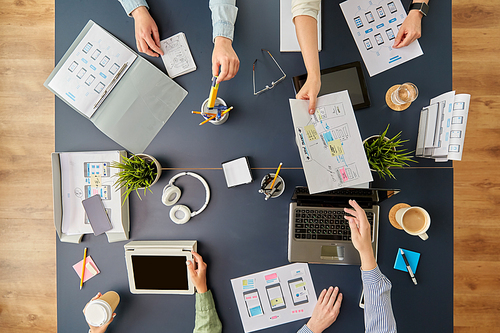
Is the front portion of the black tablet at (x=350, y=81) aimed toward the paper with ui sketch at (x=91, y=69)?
no

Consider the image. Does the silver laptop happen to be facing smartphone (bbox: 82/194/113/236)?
no

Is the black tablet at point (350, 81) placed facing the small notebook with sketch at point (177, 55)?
no

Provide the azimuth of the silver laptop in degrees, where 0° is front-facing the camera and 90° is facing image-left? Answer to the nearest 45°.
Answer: approximately 0°
